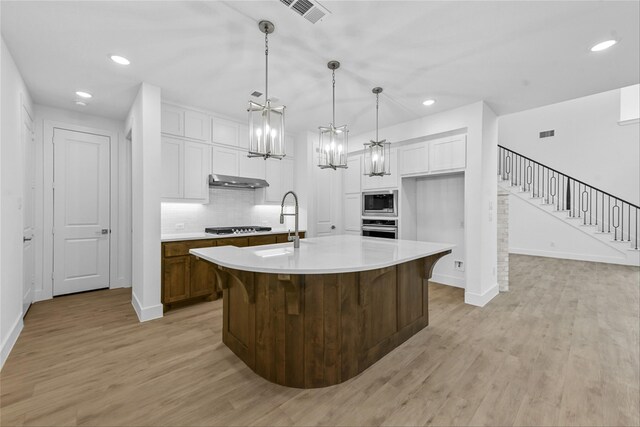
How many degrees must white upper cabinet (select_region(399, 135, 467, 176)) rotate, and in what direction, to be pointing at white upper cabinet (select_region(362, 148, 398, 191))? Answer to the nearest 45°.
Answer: approximately 90° to its right

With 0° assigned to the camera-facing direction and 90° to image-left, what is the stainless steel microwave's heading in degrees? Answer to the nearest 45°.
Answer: approximately 45°
